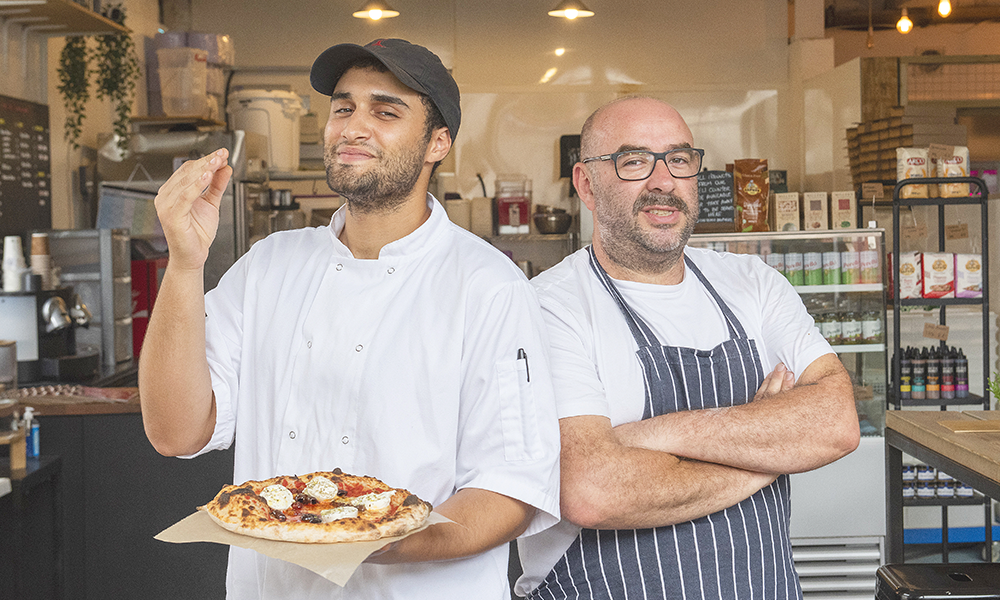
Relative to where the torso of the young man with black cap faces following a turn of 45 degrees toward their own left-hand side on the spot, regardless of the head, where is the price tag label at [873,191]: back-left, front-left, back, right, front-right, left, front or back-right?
back-left

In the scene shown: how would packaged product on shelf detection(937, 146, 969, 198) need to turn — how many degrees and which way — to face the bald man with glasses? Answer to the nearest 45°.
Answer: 0° — it already faces them

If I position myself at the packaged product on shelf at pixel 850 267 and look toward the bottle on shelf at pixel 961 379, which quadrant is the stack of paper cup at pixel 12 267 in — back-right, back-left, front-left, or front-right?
back-left

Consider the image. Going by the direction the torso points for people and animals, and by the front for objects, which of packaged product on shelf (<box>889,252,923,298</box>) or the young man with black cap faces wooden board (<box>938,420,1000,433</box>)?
the packaged product on shelf

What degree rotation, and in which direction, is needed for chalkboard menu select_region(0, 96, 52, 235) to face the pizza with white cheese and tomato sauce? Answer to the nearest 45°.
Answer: approximately 45° to its right

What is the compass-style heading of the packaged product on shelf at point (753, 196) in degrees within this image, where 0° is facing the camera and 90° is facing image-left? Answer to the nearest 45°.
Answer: approximately 0°

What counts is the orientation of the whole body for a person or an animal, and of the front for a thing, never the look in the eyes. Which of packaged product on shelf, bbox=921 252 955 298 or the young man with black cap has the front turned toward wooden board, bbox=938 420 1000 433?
the packaged product on shelf

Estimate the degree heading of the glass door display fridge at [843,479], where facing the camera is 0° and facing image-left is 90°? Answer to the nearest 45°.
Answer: approximately 0°

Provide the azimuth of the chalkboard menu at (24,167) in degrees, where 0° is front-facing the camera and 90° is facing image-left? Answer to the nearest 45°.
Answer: approximately 315°
